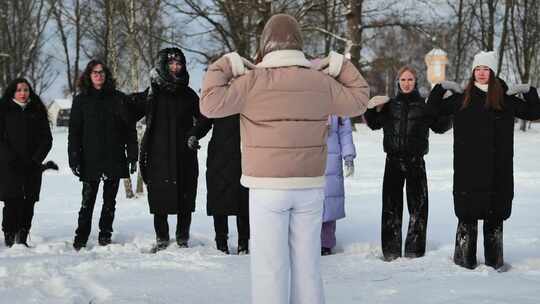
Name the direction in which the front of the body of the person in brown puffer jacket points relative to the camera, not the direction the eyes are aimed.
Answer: away from the camera

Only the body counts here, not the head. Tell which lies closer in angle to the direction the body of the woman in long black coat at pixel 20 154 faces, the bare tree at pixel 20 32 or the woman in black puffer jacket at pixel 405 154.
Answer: the woman in black puffer jacket

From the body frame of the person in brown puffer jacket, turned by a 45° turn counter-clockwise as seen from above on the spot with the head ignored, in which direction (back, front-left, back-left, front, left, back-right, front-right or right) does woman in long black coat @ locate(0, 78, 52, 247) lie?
front

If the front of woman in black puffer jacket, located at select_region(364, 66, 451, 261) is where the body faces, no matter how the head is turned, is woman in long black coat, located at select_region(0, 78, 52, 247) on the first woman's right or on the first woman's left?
on the first woman's right

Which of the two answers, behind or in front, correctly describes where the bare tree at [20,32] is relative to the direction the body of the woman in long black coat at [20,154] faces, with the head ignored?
behind

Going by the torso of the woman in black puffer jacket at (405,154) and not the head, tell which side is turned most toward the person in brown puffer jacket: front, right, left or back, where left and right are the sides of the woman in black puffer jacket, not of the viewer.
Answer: front

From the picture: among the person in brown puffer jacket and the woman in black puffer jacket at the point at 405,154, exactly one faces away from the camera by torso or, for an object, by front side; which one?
the person in brown puffer jacket

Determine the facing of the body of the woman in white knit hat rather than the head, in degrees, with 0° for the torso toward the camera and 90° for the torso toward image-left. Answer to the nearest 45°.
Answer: approximately 0°

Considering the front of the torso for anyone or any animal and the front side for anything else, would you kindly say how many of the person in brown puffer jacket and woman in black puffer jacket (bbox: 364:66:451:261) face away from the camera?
1

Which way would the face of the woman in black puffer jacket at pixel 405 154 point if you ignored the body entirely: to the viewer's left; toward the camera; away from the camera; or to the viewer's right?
toward the camera

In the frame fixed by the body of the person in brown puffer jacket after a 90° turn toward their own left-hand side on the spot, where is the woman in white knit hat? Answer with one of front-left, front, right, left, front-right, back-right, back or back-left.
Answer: back-right

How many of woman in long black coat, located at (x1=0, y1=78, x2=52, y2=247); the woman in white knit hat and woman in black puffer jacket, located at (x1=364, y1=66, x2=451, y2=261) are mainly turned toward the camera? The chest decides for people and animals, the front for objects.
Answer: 3

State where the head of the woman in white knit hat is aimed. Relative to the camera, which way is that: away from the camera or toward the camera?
toward the camera

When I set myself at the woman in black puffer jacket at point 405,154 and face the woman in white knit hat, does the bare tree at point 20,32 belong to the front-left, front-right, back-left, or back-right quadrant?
back-left

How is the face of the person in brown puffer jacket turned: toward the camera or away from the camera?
away from the camera

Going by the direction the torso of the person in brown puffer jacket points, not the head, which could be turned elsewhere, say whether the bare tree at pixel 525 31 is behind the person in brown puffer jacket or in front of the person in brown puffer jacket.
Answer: in front

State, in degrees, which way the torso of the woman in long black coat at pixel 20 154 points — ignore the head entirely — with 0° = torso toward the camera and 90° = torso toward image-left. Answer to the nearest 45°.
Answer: approximately 0°

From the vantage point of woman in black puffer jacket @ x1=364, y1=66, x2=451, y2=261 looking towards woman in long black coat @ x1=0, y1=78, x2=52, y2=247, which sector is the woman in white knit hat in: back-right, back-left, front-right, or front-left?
back-left

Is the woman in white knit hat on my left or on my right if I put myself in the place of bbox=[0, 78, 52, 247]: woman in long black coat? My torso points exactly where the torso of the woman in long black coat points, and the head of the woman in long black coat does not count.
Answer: on my left
